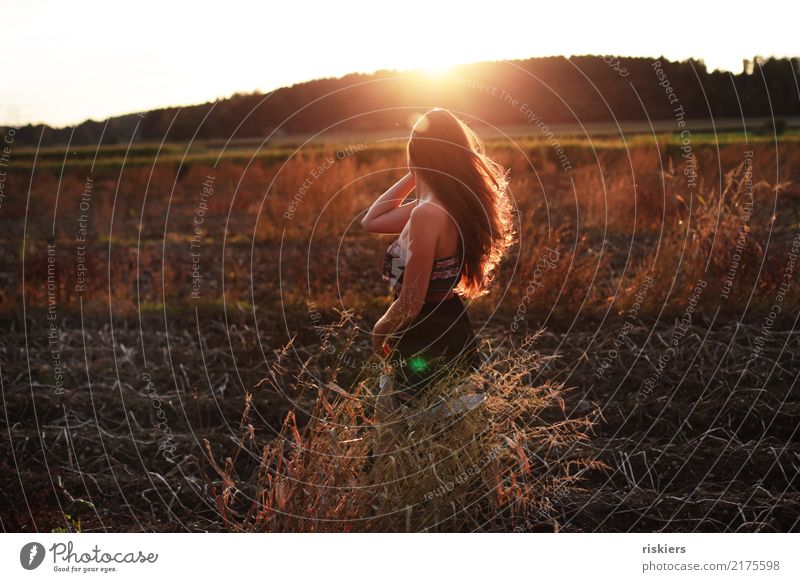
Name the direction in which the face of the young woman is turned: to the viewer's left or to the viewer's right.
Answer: to the viewer's left

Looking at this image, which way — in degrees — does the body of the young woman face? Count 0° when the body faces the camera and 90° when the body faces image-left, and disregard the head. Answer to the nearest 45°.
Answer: approximately 90°
